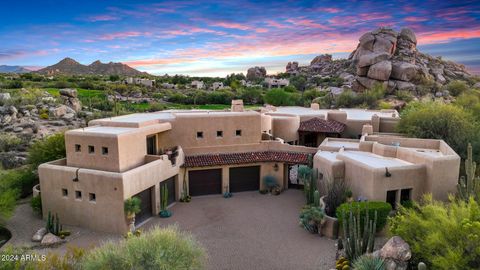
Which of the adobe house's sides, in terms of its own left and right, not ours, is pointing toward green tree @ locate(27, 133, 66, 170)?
right

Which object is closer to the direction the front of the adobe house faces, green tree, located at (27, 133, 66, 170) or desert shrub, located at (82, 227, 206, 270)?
the desert shrub

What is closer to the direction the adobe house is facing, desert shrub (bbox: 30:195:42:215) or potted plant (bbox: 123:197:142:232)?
the potted plant

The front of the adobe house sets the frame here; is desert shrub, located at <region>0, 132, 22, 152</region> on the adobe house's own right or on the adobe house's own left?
on the adobe house's own right

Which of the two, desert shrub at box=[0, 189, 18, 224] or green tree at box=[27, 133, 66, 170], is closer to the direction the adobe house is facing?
the desert shrub

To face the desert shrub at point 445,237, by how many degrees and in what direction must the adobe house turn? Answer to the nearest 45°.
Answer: approximately 45° to its left

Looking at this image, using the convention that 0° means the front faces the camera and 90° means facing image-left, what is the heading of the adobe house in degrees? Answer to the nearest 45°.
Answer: approximately 0°

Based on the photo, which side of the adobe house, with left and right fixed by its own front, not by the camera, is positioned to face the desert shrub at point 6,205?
right
